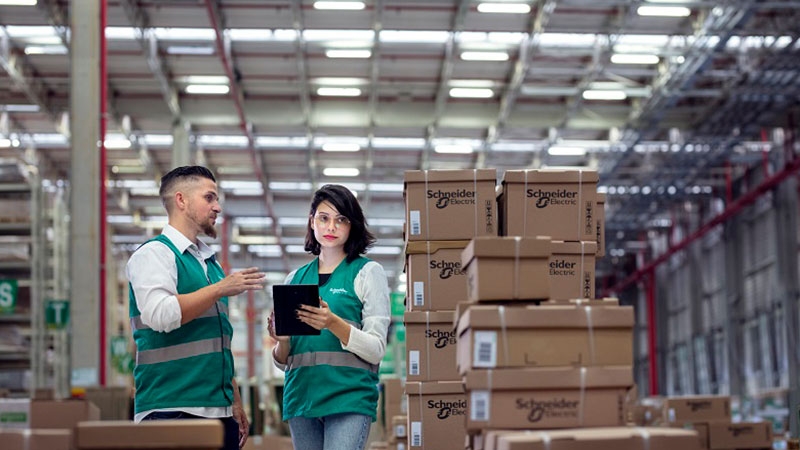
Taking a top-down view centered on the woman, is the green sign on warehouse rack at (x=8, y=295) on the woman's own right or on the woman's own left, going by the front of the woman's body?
on the woman's own right

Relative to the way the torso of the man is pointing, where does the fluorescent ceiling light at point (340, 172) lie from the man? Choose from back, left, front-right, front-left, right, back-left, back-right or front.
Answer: back-left

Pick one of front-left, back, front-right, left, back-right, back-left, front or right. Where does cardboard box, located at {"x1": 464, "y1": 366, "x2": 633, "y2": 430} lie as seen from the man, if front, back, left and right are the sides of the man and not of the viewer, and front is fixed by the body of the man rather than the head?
front-left

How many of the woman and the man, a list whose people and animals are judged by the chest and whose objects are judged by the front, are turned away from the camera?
0

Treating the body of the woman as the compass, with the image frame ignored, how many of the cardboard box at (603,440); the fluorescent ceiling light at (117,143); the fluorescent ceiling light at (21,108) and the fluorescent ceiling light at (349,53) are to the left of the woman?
1

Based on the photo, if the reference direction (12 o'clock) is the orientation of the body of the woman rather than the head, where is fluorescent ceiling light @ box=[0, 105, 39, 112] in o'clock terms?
The fluorescent ceiling light is roughly at 4 o'clock from the woman.

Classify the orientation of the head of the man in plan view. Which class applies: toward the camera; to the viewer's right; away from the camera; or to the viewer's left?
to the viewer's right

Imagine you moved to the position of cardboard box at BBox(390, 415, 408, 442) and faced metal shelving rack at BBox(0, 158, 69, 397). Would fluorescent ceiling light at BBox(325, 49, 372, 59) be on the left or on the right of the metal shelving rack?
right

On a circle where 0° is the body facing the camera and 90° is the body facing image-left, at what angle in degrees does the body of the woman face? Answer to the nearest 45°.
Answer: approximately 45°

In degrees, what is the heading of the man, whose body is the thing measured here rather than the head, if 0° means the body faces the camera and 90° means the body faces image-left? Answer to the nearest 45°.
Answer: approximately 315°

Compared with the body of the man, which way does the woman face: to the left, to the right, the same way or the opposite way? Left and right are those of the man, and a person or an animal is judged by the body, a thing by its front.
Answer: to the right
